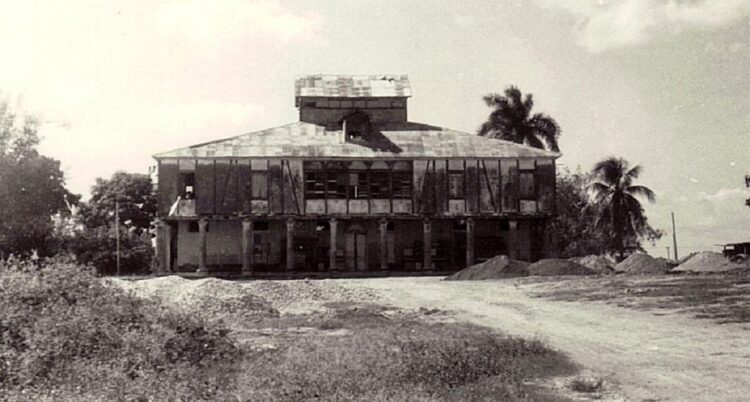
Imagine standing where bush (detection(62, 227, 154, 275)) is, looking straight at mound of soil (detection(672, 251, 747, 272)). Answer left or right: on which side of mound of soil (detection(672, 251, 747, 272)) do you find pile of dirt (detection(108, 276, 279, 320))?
right

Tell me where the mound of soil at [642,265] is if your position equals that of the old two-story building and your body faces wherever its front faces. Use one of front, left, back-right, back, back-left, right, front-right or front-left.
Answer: left

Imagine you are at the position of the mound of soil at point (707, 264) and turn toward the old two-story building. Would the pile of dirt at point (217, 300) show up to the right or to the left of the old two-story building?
left

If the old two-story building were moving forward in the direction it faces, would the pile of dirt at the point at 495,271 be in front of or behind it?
in front

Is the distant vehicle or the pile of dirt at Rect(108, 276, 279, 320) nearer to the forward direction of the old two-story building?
the pile of dirt

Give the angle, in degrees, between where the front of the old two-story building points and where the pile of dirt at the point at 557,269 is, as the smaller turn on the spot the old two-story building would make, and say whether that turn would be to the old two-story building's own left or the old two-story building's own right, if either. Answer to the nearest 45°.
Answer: approximately 45° to the old two-story building's own left

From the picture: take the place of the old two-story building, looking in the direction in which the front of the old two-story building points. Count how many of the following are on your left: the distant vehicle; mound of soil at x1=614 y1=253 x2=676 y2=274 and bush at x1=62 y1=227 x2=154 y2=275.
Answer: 2

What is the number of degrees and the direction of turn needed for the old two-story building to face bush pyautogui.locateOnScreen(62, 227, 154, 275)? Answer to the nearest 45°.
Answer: approximately 135° to its right

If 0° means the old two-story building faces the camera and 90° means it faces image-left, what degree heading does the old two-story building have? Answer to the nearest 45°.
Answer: approximately 0°

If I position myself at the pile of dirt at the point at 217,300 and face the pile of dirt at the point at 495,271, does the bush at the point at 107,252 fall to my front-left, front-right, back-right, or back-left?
front-left

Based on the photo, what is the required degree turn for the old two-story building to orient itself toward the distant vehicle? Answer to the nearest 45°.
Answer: approximately 90° to its left

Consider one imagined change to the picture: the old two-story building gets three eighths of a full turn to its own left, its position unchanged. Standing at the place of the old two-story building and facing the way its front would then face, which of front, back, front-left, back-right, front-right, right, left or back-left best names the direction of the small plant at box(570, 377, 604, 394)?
back-right

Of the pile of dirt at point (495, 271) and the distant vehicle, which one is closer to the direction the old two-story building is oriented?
the pile of dirt

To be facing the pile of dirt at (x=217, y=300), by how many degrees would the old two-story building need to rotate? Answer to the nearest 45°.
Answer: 0° — it already faces it

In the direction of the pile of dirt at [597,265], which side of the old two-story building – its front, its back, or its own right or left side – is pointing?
left
